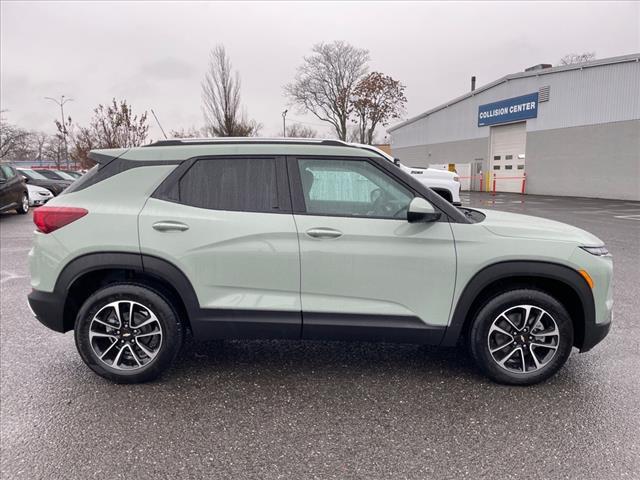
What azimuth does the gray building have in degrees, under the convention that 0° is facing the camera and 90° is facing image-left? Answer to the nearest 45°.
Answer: approximately 45°

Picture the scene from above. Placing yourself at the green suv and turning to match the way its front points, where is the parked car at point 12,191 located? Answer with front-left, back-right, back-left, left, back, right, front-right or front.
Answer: back-left

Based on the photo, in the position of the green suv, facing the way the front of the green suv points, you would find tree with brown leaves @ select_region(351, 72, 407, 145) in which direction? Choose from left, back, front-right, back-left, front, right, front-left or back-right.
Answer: left

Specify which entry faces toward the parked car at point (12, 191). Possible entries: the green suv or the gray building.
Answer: the gray building

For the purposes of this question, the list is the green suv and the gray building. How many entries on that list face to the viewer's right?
1

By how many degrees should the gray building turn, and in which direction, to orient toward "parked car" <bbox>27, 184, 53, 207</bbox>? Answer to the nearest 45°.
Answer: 0° — it already faces it

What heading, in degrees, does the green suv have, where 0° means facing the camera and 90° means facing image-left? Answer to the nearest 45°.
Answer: approximately 270°

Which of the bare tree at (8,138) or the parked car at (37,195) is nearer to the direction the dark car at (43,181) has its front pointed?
the parked car

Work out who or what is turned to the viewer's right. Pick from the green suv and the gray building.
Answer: the green suv

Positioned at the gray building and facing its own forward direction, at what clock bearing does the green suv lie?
The green suv is roughly at 11 o'clock from the gray building.

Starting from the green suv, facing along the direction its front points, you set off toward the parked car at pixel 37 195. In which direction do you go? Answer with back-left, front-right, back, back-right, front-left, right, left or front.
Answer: back-left

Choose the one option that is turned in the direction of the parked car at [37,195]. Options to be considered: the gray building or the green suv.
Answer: the gray building
